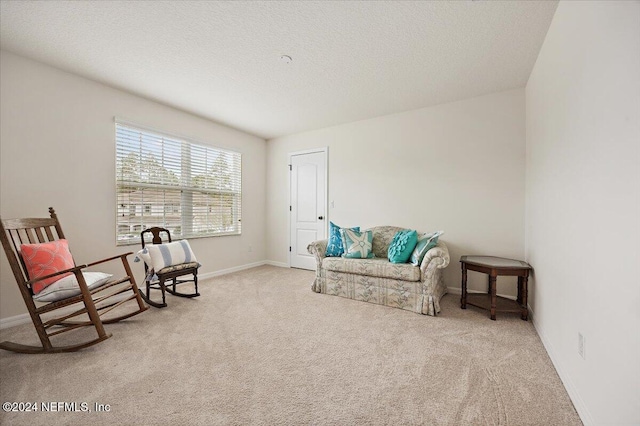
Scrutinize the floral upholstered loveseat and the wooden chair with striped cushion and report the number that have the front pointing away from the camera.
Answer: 0

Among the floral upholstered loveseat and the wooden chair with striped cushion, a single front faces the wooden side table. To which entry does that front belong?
the wooden chair with striped cushion

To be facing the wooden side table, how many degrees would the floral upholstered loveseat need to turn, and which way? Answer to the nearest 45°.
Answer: approximately 135° to its left

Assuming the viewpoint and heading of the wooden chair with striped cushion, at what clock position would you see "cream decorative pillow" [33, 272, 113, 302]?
The cream decorative pillow is roughly at 3 o'clock from the wooden chair with striped cushion.

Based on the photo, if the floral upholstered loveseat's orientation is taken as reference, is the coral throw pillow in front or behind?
in front

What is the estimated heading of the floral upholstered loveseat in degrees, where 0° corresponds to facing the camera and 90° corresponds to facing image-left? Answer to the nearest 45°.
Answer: approximately 45°

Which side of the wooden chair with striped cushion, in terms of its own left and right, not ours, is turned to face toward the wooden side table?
front

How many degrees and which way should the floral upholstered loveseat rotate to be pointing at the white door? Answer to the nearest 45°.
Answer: approximately 90° to its right

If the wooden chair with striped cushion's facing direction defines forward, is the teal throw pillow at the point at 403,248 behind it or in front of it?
in front

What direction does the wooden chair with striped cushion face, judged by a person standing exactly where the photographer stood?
facing the viewer and to the right of the viewer
